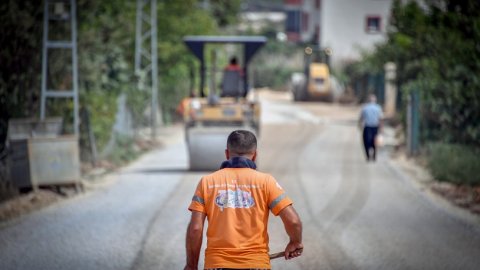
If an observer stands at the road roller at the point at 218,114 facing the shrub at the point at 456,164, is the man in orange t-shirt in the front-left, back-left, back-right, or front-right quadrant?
front-right

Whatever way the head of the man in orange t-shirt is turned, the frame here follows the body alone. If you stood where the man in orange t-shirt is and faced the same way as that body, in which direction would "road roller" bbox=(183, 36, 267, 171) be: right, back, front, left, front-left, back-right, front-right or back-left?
front

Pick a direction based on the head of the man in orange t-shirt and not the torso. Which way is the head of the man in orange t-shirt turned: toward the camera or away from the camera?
away from the camera

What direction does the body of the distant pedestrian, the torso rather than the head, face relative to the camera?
away from the camera

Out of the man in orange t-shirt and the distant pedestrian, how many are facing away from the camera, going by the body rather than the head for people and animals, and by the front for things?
2

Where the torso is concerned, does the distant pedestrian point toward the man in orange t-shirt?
no

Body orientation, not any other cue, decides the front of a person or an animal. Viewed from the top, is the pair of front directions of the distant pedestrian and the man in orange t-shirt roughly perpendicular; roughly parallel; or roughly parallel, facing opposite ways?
roughly parallel

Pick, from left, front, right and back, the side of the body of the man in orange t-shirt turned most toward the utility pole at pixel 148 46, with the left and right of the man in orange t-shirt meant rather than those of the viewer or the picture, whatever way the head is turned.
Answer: front

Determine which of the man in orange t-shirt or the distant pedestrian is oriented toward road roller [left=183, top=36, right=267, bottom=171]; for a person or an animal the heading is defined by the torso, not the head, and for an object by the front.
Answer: the man in orange t-shirt

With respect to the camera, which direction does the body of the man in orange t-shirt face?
away from the camera

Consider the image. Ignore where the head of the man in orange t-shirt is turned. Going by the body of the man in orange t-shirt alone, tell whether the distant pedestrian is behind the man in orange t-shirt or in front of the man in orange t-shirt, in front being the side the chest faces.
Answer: in front

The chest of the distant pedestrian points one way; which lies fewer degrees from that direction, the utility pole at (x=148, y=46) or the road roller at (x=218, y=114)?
the utility pole

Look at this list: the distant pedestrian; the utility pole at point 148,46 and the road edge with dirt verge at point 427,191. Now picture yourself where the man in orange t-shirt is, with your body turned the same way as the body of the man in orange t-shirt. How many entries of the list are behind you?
0
